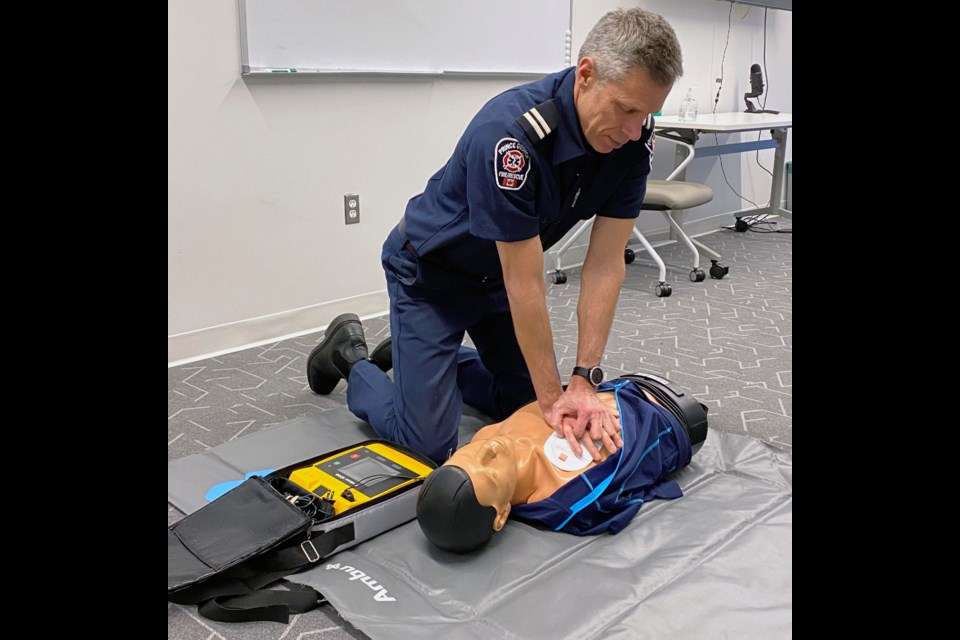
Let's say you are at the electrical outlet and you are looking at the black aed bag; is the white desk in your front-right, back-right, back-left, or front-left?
back-left

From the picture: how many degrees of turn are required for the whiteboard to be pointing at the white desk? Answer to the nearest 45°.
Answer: approximately 135° to its left

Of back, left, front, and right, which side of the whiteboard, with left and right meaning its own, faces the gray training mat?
front

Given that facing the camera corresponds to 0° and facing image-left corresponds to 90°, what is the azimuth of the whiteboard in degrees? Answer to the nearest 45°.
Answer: approximately 0°

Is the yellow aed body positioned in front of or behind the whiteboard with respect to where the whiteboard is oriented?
in front

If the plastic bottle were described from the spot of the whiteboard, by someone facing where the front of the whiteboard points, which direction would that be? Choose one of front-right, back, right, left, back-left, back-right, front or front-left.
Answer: back-left

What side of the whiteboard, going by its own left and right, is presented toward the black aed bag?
front

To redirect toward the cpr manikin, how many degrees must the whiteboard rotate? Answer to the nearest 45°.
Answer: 0° — it already faces it
